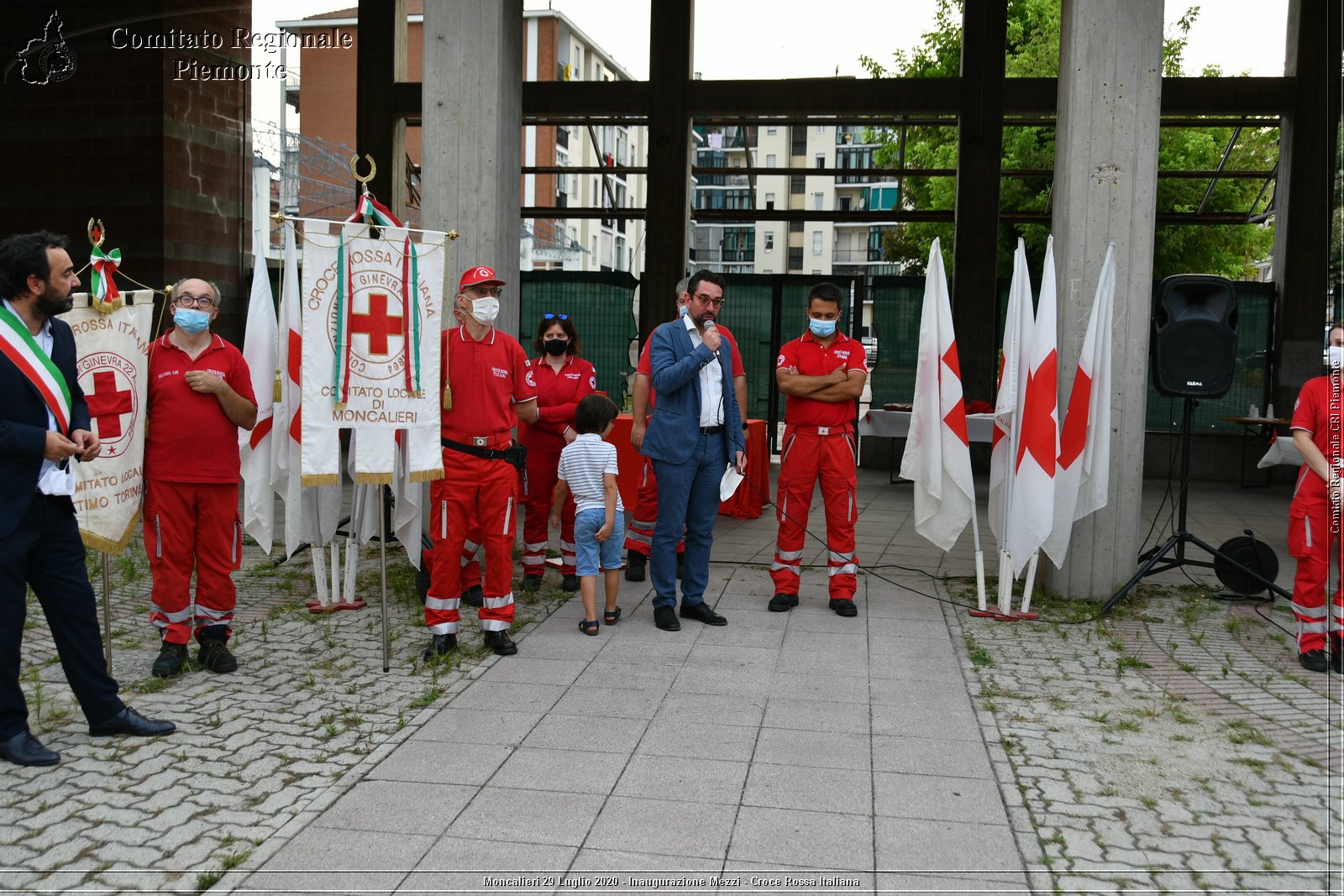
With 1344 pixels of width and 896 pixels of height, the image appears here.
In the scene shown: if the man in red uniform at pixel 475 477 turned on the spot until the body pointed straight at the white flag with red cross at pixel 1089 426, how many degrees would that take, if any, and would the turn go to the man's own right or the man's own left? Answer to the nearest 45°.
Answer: approximately 90° to the man's own left

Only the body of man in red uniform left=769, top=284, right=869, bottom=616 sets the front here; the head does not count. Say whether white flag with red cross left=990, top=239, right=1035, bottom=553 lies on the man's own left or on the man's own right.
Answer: on the man's own left

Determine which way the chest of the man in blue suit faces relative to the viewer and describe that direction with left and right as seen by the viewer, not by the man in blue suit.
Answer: facing the viewer and to the right of the viewer

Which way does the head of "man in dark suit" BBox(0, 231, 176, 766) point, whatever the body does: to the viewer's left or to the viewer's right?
to the viewer's right

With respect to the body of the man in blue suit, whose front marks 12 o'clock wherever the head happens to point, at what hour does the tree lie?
The tree is roughly at 8 o'clock from the man in blue suit.

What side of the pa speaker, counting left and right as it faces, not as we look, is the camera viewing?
front

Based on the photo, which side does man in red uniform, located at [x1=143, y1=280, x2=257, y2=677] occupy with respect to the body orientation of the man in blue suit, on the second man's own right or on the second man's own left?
on the second man's own right

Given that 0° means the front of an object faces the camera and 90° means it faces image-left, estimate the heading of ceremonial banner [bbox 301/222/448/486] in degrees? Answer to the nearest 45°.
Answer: approximately 0°

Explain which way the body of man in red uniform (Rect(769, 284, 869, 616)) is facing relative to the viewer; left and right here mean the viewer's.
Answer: facing the viewer

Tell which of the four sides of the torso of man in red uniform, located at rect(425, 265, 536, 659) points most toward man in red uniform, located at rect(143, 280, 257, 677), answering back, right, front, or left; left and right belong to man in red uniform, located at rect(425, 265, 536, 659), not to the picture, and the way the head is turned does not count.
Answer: right
